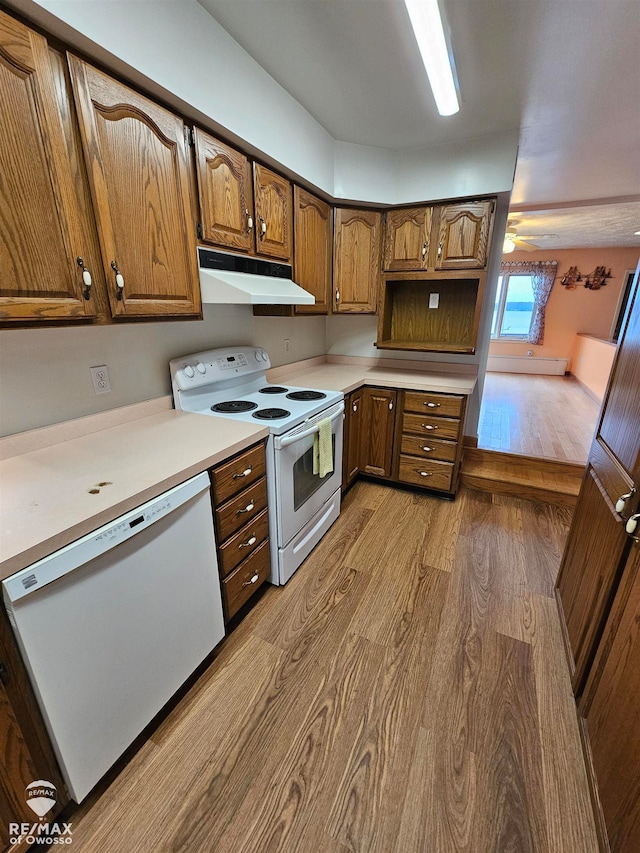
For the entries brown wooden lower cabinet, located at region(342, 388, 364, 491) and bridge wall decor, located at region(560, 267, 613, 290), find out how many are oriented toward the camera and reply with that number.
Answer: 1

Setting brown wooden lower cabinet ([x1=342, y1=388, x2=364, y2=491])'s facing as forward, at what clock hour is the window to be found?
The window is roughly at 10 o'clock from the brown wooden lower cabinet.

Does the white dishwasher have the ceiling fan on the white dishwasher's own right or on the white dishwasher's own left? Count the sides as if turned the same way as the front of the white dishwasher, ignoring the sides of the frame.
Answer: on the white dishwasher's own left

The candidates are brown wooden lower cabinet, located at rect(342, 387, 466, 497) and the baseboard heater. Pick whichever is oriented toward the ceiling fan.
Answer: the baseboard heater

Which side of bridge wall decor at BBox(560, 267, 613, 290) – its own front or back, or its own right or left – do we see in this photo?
front

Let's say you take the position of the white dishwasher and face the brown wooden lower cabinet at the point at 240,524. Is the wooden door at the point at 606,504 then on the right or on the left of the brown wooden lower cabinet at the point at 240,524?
right

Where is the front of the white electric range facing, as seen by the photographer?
facing the viewer and to the right of the viewer

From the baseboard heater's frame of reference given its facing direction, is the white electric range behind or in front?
in front

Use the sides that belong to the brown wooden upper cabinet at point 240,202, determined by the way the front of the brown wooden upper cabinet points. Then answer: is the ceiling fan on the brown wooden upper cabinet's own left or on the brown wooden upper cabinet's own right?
on the brown wooden upper cabinet's own left

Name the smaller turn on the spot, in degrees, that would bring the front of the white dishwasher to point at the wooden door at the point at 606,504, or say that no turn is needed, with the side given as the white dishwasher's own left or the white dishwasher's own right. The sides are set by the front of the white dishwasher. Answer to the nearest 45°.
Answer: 0° — it already faces it

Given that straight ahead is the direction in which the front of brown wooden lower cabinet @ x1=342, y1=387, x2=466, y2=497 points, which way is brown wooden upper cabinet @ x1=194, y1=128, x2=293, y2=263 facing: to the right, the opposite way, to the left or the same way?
to the left

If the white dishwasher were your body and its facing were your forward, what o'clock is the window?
The window is roughly at 10 o'clock from the white dishwasher.

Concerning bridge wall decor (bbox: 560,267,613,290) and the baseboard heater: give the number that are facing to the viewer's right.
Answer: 0

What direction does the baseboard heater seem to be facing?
toward the camera

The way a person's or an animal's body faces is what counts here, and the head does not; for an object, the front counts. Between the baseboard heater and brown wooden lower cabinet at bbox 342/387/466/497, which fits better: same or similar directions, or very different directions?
same or similar directions

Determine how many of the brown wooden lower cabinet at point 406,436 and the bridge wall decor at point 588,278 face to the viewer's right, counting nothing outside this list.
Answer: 0

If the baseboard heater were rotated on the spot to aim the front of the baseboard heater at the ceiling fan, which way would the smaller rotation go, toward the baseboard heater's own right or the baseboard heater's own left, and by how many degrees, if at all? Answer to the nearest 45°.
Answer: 0° — it already faces it

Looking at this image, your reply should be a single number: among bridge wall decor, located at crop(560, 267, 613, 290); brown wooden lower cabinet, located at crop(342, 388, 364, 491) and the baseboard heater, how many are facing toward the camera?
2
